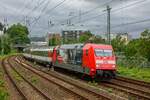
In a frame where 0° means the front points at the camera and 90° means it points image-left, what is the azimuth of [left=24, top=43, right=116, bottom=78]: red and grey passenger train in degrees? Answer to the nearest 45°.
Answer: approximately 315°

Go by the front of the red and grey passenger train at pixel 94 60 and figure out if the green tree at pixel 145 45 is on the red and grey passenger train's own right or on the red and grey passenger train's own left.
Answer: on the red and grey passenger train's own left
